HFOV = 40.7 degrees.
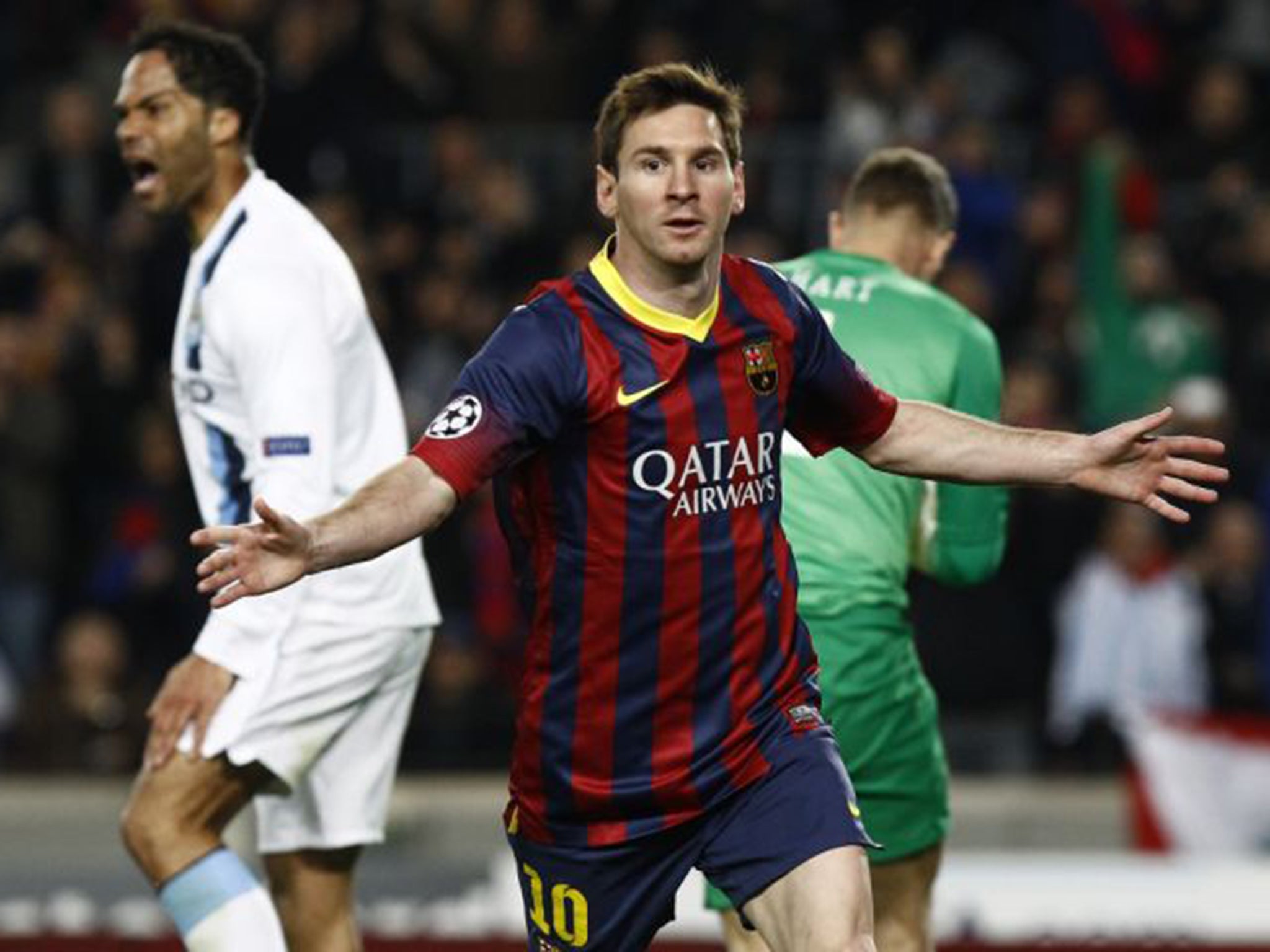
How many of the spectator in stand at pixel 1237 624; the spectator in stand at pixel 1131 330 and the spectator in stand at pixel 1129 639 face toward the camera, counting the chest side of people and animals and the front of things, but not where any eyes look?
3

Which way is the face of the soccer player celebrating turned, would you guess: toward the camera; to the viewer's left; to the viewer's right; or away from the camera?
toward the camera

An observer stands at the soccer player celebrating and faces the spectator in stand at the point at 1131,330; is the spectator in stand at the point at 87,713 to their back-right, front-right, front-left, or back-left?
front-left

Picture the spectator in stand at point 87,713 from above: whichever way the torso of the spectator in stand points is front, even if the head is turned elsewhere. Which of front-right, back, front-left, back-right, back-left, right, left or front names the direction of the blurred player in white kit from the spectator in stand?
front

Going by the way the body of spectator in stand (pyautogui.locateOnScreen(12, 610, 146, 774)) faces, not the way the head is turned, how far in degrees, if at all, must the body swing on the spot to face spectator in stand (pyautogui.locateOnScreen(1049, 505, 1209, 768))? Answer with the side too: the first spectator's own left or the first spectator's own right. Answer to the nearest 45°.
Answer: approximately 90° to the first spectator's own left

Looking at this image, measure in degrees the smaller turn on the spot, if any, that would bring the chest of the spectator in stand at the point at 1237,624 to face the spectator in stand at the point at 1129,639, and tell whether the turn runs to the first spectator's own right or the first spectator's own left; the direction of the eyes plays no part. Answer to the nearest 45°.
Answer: approximately 90° to the first spectator's own right

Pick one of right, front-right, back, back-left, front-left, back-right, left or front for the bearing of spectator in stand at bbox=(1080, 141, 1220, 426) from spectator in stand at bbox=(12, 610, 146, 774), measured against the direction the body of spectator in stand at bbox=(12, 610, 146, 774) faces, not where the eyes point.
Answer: left

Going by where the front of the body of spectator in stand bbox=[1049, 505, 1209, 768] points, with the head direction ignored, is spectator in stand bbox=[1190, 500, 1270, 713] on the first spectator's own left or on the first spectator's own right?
on the first spectator's own left

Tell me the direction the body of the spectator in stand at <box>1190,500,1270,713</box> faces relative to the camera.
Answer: toward the camera

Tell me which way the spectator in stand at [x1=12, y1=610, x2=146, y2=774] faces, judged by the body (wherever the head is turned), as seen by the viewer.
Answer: toward the camera

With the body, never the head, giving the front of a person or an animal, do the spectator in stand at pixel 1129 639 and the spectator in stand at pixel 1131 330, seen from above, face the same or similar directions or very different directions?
same or similar directions

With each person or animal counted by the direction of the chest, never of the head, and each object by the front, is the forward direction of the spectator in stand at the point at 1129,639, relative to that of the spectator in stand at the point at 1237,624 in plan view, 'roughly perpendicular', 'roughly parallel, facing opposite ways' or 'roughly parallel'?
roughly parallel

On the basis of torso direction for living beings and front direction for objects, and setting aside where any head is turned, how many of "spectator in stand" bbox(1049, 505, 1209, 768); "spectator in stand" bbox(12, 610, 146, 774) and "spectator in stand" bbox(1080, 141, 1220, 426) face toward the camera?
3

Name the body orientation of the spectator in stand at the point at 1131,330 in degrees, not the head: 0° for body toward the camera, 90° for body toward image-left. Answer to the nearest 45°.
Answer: approximately 0°

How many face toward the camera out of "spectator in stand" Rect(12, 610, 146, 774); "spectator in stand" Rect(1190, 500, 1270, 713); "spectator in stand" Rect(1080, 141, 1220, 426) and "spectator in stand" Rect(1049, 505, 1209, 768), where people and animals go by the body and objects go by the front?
4

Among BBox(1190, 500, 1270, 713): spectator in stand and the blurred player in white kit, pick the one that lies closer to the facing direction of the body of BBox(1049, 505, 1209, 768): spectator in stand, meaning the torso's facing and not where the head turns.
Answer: the blurred player in white kit

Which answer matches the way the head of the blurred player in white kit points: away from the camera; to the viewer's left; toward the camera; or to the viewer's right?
to the viewer's left
